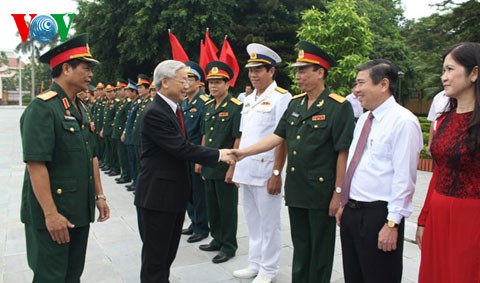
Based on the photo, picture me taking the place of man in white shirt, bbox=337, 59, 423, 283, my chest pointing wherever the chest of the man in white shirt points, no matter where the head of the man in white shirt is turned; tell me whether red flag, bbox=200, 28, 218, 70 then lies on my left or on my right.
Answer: on my right

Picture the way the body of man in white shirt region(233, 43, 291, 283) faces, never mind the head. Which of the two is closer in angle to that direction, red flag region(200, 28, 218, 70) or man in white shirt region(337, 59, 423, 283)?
the man in white shirt

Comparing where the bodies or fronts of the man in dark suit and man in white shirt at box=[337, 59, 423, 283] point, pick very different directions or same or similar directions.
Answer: very different directions

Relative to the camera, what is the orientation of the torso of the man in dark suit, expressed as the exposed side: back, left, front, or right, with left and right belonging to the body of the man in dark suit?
right

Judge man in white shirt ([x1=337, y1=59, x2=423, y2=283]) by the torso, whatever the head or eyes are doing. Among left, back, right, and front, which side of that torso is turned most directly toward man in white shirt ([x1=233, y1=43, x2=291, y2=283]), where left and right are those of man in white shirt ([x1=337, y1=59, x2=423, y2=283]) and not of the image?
right

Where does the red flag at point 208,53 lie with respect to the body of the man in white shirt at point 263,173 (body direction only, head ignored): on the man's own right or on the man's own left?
on the man's own right

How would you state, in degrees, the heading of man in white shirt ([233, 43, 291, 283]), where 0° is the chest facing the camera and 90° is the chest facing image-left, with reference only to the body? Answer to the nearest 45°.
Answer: approximately 45°

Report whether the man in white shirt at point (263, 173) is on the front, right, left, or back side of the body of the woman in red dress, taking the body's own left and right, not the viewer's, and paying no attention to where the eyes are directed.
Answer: right

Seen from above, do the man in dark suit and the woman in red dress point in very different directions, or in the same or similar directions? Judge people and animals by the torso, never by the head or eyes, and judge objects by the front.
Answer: very different directions

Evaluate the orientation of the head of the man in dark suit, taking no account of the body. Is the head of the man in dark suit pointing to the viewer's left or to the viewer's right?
to the viewer's right

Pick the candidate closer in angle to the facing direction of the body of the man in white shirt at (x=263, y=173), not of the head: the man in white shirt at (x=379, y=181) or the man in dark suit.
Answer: the man in dark suit
